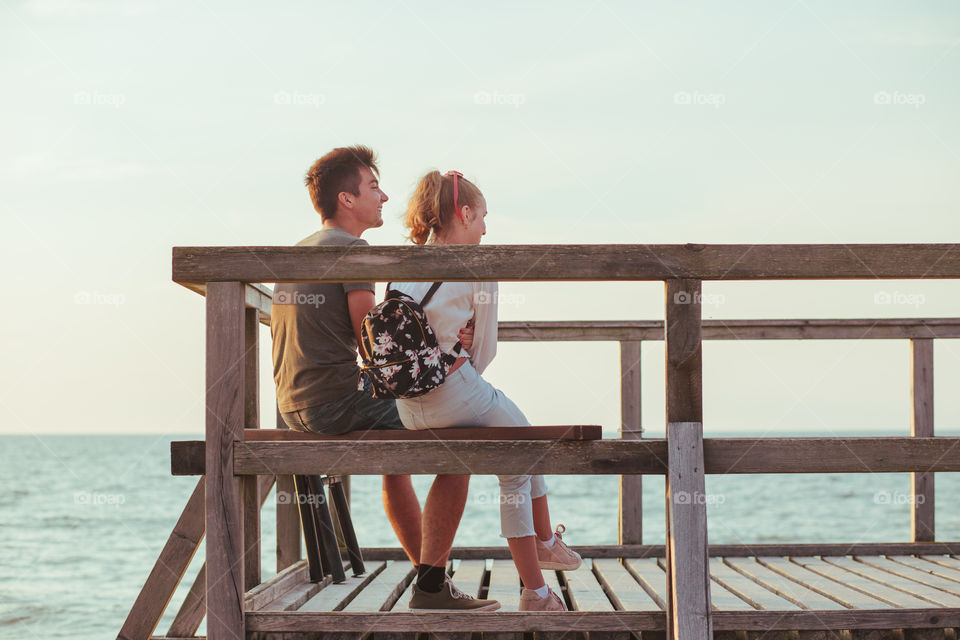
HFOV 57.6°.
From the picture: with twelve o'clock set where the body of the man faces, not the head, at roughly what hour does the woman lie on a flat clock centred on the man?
The woman is roughly at 3 o'clock from the man.

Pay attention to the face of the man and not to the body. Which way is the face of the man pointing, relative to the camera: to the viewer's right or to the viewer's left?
to the viewer's right

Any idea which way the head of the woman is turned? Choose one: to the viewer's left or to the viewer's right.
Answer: to the viewer's right

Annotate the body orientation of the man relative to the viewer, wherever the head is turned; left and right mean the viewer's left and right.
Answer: facing away from the viewer and to the right of the viewer
